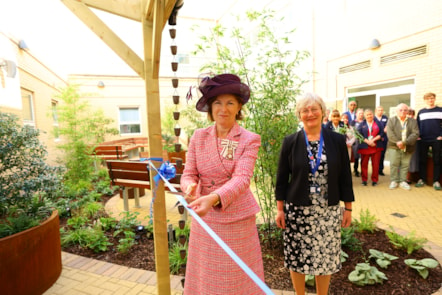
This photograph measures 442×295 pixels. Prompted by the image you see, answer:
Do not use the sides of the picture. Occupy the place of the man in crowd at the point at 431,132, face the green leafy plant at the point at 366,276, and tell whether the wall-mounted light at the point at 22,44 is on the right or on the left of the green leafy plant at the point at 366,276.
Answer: right

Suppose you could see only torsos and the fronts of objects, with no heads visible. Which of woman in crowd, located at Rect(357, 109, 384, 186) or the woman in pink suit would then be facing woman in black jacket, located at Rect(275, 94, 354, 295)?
the woman in crowd

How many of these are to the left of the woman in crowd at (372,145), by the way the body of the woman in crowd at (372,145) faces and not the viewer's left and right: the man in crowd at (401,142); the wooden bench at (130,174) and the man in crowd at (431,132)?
2

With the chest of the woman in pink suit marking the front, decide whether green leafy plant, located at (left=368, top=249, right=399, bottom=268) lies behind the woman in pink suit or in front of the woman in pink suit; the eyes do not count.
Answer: behind

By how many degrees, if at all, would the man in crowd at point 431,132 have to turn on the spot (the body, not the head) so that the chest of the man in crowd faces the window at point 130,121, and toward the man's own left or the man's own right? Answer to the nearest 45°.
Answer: approximately 90° to the man's own right

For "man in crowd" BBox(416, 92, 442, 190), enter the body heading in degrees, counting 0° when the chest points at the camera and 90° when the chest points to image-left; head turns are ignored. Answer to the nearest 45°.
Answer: approximately 0°

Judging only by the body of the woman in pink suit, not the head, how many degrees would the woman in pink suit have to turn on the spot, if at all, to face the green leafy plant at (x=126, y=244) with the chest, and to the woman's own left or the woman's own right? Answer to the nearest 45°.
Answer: approximately 90° to the woman's own right

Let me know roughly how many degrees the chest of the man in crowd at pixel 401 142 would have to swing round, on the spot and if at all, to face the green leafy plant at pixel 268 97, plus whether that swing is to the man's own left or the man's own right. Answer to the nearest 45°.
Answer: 0° — they already face it
